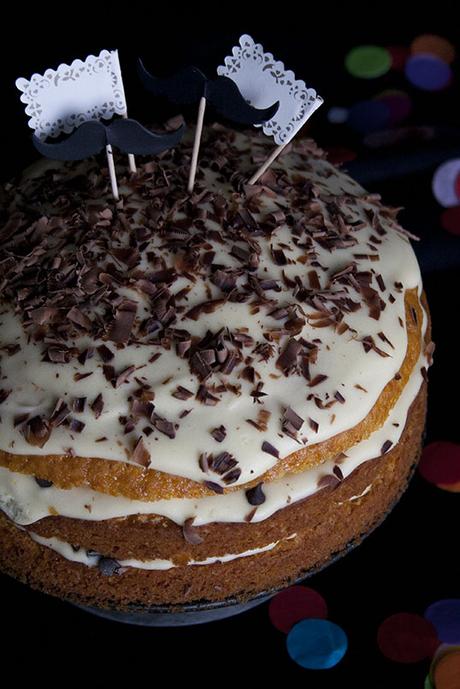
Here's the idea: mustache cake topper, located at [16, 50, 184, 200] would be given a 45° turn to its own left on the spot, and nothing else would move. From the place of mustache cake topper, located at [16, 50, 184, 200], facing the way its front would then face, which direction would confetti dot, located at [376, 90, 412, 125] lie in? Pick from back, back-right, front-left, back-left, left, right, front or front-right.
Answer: left

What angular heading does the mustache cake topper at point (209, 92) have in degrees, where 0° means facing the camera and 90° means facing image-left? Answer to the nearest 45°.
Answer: approximately 0°

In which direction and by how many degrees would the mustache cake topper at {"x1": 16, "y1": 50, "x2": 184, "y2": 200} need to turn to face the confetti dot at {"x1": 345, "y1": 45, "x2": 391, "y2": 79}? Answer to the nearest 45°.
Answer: approximately 135° to its left

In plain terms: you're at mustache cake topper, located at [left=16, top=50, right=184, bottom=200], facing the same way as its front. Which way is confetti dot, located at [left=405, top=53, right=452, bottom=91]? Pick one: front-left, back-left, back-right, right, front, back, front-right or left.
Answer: back-left

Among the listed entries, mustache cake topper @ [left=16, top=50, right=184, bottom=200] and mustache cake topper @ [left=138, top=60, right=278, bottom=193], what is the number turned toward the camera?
2

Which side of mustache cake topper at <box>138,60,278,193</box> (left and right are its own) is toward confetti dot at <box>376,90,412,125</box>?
back

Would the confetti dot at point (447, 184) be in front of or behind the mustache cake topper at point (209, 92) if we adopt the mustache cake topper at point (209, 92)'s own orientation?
behind

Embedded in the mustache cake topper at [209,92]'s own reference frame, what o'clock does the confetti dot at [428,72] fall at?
The confetti dot is roughly at 7 o'clock from the mustache cake topper.
